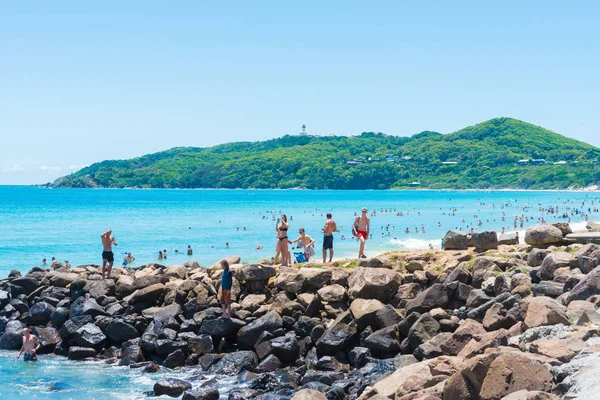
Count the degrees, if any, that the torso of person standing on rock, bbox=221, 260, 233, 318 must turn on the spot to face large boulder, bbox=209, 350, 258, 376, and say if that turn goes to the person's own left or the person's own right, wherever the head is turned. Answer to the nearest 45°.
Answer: approximately 90° to the person's own left

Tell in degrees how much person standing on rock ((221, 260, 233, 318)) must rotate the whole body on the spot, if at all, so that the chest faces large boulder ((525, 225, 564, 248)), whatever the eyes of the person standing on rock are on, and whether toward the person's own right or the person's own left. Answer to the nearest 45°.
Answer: approximately 180°

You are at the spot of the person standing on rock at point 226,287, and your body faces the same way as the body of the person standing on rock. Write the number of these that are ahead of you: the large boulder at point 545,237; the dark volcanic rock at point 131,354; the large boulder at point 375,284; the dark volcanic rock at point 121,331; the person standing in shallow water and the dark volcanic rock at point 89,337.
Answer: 4

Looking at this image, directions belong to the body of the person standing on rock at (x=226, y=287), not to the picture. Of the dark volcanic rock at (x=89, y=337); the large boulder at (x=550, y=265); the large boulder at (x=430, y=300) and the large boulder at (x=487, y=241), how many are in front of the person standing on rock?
1

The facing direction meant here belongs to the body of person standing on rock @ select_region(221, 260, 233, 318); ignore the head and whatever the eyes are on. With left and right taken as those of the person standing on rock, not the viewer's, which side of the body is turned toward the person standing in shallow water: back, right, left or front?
front

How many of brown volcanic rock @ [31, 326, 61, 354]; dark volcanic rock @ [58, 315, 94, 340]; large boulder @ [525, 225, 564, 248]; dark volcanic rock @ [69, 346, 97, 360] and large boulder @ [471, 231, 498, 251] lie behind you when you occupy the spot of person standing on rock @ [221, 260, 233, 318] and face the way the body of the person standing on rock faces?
2

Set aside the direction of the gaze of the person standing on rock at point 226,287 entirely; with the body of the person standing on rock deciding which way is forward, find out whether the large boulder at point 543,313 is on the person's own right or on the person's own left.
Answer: on the person's own left

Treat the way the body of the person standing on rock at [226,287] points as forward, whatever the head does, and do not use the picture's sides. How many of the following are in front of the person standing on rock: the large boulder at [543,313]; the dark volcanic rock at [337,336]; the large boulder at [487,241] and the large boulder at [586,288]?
0

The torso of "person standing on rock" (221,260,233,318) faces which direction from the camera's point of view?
to the viewer's left

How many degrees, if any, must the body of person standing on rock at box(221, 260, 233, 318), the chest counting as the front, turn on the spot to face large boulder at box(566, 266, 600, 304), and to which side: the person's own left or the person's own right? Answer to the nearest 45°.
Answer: approximately 135° to the person's own left

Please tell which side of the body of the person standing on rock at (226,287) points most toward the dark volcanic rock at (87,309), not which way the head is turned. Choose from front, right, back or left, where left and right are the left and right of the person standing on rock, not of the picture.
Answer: front

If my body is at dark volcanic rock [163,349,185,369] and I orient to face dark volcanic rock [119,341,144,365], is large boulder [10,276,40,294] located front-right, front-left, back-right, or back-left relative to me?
front-right

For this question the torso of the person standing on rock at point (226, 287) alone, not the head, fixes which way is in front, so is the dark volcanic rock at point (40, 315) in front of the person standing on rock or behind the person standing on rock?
in front

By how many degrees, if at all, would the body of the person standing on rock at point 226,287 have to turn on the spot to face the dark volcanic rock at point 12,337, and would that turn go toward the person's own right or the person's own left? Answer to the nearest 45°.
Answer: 0° — they already face it

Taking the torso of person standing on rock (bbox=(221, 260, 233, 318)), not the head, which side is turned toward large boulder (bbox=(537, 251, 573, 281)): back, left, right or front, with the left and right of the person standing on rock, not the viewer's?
back

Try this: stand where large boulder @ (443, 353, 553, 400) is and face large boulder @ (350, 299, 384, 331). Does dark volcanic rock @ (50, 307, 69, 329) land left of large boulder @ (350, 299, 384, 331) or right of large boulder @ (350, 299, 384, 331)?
left

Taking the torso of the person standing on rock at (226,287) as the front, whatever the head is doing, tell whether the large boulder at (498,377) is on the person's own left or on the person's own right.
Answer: on the person's own left
